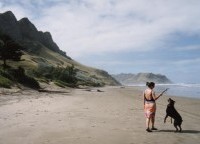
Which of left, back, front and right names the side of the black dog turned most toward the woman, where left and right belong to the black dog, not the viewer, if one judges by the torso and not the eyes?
front

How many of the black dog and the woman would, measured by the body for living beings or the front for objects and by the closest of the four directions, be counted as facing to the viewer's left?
1

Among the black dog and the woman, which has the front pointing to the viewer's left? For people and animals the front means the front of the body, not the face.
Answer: the black dog

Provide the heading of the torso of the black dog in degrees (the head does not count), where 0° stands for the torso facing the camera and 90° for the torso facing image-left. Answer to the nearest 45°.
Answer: approximately 90°

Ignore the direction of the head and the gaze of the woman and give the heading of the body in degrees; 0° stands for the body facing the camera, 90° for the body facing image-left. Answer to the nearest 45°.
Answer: approximately 225°

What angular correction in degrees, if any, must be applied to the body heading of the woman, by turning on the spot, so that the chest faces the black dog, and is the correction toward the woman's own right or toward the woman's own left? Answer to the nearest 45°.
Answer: approximately 45° to the woman's own right
